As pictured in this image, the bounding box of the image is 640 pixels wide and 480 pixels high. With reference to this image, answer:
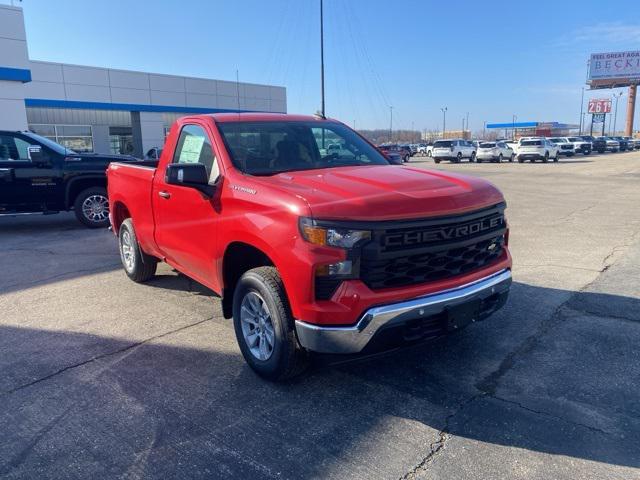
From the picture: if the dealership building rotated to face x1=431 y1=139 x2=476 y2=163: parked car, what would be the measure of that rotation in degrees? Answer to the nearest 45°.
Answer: approximately 45° to its left

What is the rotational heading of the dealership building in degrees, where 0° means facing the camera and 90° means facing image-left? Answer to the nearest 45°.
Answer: approximately 315°

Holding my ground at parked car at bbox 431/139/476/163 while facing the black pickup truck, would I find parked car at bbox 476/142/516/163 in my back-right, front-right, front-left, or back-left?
back-left

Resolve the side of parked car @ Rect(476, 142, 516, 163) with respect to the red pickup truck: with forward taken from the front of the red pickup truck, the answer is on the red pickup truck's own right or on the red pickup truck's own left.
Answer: on the red pickup truck's own left

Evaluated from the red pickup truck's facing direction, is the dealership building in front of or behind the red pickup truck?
behind

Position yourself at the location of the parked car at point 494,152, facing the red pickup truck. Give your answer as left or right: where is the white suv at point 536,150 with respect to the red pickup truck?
left
